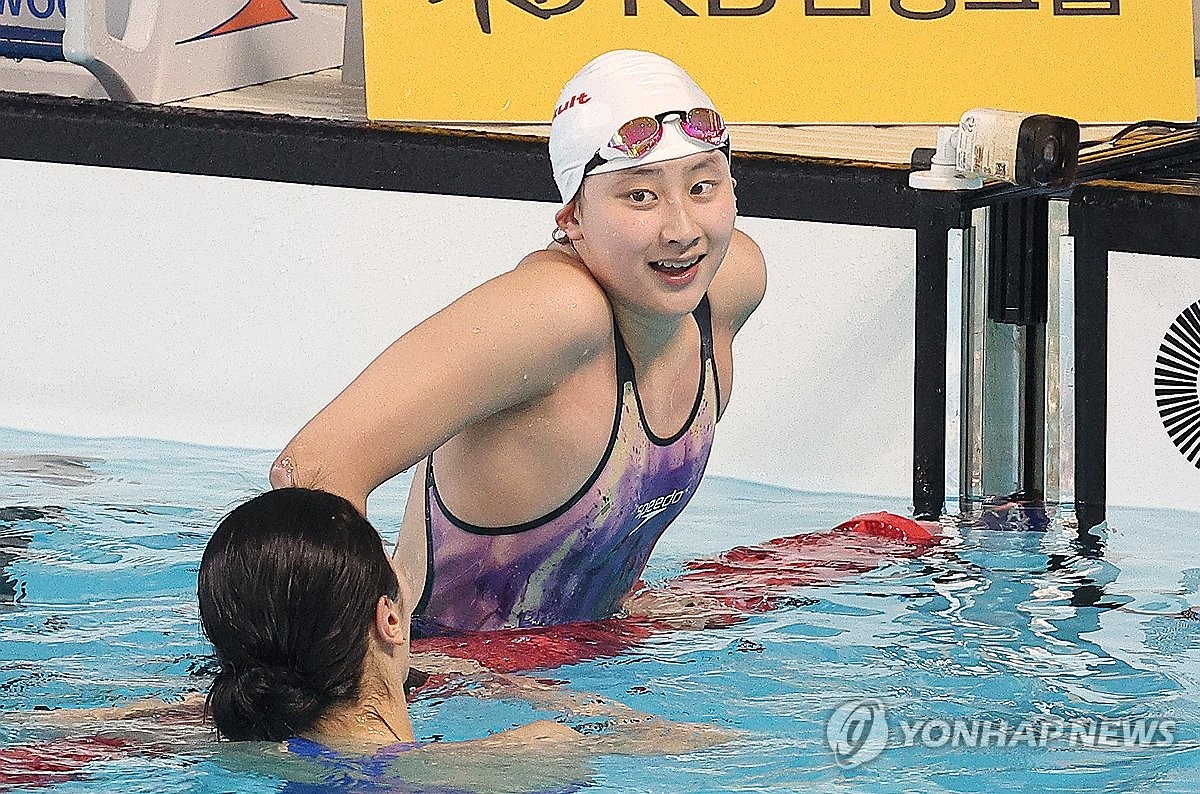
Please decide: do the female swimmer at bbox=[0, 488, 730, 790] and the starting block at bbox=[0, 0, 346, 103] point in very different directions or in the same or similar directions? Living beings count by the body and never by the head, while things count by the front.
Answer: very different directions

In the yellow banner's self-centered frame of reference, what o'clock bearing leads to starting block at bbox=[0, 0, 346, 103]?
The starting block is roughly at 3 o'clock from the yellow banner.

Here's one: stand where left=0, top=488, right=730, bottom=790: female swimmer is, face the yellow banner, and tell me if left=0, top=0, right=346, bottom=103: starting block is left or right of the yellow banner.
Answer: left

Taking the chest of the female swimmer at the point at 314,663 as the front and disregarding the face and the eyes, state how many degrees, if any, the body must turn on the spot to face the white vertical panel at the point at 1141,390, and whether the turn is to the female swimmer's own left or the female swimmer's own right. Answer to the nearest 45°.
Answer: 0° — they already face it

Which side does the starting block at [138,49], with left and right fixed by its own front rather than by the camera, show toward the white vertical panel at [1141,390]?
left

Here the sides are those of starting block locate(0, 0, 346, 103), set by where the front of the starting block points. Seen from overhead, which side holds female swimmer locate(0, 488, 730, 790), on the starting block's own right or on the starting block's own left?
on the starting block's own left

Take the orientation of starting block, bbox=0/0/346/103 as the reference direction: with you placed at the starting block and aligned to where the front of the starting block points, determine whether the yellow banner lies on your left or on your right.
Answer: on your left

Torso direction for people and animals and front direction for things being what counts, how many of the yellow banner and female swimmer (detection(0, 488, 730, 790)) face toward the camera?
1

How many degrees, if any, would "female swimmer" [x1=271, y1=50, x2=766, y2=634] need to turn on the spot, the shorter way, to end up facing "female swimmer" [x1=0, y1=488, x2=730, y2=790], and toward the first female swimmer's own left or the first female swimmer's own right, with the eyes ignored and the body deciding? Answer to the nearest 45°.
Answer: approximately 90° to the first female swimmer's own right

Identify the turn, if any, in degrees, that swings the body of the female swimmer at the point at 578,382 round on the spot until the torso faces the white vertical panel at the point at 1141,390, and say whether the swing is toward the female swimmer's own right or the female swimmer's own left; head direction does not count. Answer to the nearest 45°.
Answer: approximately 90° to the female swimmer's own left

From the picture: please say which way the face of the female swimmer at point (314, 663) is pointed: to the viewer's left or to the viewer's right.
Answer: to the viewer's right

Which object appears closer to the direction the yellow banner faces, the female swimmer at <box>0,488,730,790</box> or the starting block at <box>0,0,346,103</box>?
the female swimmer
